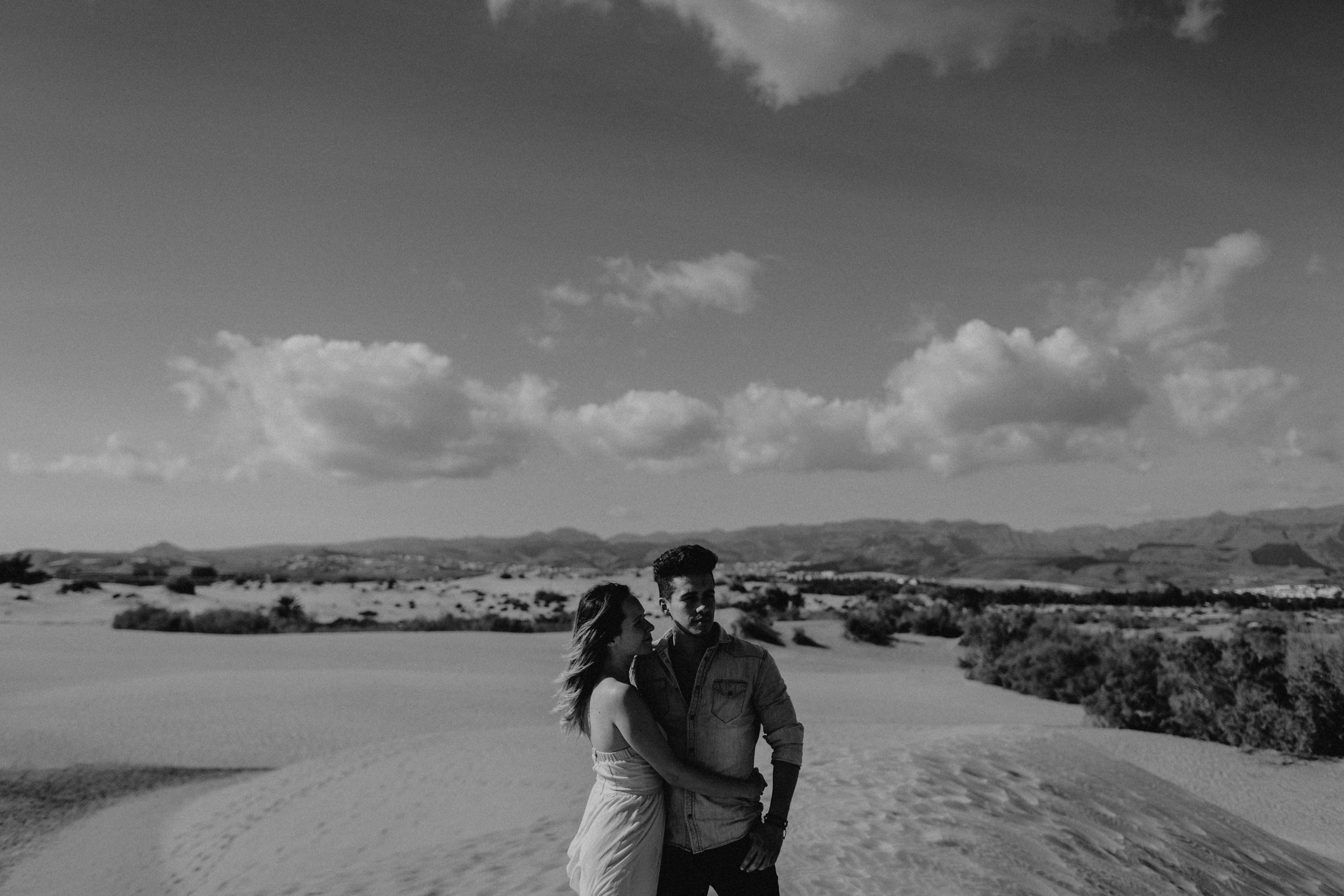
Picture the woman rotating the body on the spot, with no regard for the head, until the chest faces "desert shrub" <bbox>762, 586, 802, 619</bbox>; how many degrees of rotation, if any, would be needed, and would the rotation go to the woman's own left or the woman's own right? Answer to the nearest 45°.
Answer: approximately 90° to the woman's own left

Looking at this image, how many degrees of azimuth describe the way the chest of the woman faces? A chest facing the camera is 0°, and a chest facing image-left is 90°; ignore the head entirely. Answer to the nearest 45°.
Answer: approximately 270°

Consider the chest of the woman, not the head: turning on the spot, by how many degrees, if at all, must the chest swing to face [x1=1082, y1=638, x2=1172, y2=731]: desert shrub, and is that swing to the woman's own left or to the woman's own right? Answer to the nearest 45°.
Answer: approximately 45° to the woman's own left

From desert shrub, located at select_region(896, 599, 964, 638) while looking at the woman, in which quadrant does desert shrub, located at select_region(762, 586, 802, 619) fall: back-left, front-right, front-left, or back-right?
back-right

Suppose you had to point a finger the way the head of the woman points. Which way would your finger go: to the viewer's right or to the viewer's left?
to the viewer's right

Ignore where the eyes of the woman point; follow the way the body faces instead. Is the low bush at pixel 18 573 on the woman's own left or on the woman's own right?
on the woman's own left

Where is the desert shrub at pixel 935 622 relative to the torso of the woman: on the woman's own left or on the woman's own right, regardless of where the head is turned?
on the woman's own left

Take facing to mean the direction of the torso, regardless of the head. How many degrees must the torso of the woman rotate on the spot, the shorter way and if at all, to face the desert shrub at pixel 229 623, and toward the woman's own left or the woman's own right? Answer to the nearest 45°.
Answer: approximately 135° to the woman's own left

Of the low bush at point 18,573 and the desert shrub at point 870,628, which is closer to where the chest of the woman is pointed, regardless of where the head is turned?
the desert shrub

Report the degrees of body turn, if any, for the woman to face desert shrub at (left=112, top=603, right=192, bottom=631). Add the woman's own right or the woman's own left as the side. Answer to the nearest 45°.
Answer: approximately 135° to the woman's own left

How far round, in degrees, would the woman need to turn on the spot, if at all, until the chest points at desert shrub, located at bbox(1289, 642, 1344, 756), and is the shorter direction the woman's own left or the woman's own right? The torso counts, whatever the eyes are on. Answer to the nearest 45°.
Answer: approximately 45° to the woman's own left

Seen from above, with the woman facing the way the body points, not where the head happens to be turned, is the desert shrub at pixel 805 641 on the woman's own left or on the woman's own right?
on the woman's own left
